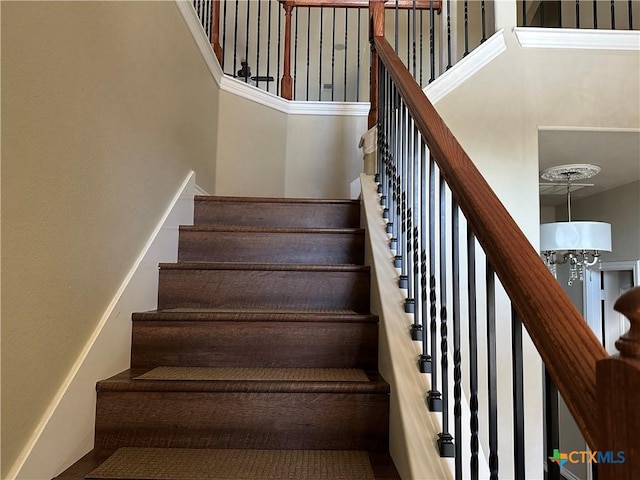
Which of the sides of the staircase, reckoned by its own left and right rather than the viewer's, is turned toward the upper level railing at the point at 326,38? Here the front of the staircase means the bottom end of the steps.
back

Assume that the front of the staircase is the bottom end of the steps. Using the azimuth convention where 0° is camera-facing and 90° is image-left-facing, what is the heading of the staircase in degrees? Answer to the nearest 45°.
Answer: approximately 0°

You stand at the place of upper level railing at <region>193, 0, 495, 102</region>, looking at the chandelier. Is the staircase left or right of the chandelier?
right

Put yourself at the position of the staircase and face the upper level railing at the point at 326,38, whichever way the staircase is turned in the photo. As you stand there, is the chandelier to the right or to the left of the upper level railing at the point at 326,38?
right

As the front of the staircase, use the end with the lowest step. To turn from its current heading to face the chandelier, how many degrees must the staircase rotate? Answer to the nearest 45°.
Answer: approximately 135° to its left
